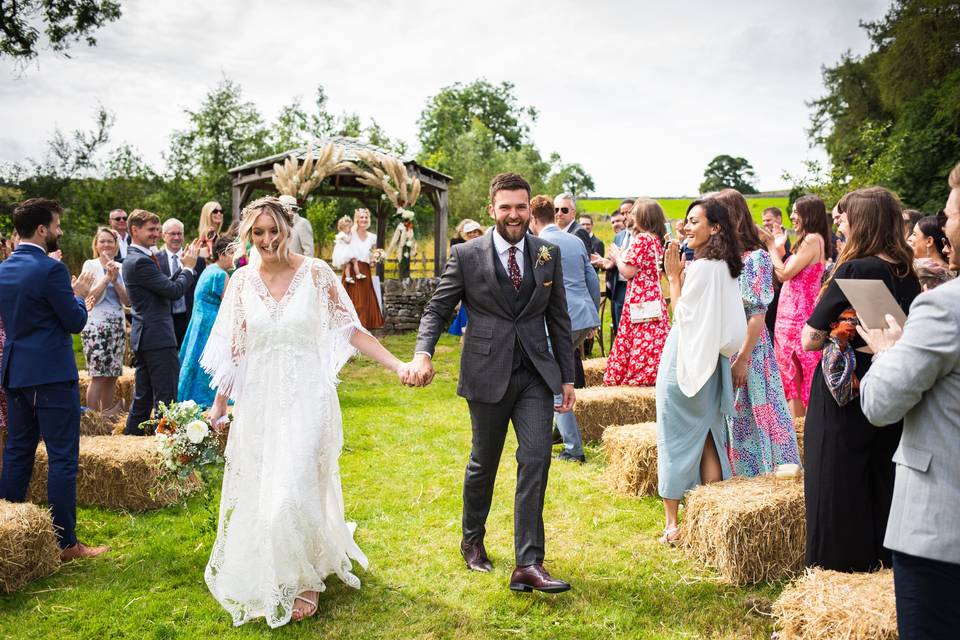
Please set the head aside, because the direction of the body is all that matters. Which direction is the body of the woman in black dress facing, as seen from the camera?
to the viewer's left

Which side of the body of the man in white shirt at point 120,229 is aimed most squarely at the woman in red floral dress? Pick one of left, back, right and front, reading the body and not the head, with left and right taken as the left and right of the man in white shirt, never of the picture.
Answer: front

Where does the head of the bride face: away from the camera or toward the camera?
toward the camera

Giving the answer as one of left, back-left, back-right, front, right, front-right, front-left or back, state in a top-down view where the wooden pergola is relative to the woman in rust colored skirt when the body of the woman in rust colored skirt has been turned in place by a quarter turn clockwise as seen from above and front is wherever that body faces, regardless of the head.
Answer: right

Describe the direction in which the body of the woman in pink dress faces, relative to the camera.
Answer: to the viewer's left

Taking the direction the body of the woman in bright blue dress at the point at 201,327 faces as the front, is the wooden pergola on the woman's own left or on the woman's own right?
on the woman's own left

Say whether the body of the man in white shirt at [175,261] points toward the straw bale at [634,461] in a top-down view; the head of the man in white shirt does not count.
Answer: yes

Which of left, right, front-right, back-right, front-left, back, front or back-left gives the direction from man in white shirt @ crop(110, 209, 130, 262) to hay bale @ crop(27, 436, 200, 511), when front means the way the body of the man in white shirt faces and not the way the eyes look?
front-right

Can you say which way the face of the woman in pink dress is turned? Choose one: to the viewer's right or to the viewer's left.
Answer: to the viewer's left

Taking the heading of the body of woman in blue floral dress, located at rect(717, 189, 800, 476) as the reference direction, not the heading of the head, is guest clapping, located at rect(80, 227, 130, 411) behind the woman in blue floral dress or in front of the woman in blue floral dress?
in front

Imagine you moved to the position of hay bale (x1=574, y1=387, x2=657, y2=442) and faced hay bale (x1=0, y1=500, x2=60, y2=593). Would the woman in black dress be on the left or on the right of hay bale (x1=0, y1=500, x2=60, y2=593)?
left

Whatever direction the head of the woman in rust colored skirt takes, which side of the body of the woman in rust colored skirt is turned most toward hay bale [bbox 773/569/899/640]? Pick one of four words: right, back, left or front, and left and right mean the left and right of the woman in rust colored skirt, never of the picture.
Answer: front

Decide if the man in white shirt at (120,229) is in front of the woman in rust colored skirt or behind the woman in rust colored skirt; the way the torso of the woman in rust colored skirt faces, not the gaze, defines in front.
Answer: in front

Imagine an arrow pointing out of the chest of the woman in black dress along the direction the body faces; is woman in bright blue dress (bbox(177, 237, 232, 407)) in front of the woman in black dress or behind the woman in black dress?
in front

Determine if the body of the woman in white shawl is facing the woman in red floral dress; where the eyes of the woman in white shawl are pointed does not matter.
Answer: no

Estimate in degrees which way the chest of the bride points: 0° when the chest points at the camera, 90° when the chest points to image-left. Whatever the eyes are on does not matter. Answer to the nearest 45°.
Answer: approximately 0°
